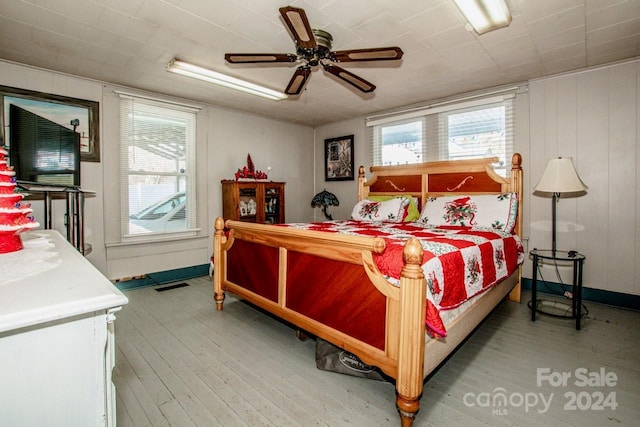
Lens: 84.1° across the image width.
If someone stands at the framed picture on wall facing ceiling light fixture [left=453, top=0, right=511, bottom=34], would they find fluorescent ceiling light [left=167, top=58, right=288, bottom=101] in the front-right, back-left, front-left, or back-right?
front-right

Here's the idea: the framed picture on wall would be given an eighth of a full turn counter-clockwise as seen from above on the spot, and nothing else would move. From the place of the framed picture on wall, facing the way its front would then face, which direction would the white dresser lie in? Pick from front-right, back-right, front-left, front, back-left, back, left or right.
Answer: front

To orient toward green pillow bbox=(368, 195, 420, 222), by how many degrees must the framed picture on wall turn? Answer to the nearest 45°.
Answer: approximately 90° to its left

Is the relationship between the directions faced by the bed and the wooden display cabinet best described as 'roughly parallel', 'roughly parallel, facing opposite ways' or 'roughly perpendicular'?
roughly perpendicular

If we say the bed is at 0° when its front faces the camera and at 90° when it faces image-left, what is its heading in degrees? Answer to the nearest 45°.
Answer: approximately 45°

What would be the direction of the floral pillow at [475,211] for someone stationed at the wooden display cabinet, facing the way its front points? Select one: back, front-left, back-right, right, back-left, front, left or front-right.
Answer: front

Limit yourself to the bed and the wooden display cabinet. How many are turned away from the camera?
0

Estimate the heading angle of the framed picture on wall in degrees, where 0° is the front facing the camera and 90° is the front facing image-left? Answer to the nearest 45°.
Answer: approximately 45°

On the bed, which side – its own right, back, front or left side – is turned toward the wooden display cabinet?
right

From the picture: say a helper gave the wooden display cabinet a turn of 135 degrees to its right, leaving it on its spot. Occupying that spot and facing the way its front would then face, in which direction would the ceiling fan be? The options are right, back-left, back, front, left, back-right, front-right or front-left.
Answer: left

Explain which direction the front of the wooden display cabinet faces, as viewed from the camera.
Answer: facing the viewer and to the right of the viewer

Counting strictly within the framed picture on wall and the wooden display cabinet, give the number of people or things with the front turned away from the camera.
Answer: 0

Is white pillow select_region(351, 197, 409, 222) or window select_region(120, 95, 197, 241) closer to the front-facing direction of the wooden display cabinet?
the white pillow

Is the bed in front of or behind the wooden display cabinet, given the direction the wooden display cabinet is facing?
in front

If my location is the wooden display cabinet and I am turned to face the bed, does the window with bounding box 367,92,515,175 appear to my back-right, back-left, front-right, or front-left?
front-left

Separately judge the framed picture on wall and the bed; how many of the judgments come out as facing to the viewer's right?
0

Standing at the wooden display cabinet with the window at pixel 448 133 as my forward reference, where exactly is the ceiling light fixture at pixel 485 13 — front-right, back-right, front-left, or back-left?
front-right

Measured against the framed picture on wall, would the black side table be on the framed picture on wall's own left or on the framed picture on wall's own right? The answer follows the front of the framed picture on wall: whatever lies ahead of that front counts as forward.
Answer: on the framed picture on wall's own left
